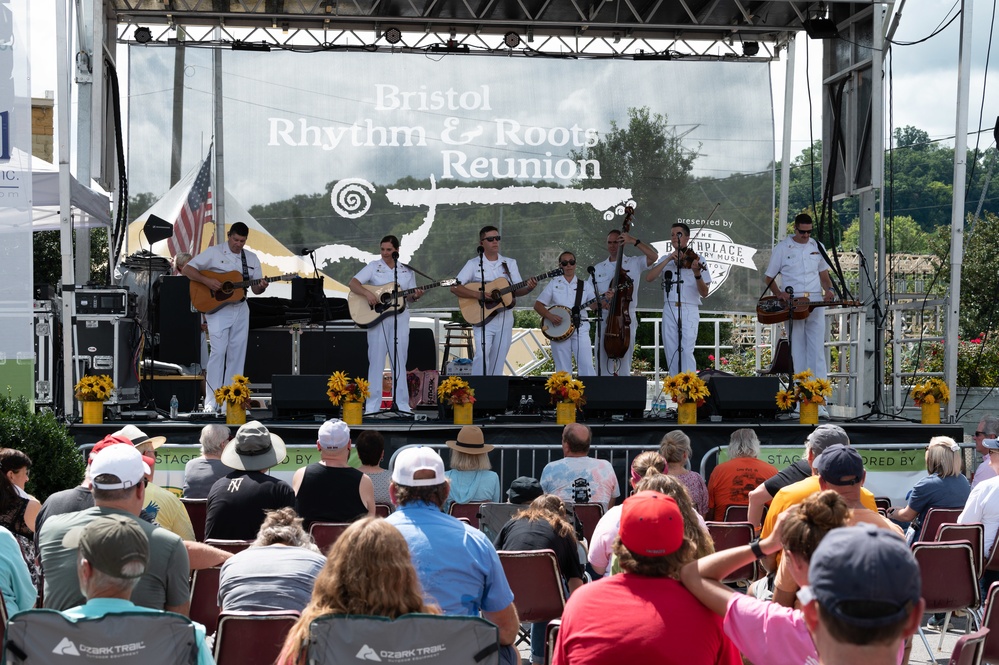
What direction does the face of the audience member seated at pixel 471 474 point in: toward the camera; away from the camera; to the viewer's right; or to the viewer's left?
away from the camera

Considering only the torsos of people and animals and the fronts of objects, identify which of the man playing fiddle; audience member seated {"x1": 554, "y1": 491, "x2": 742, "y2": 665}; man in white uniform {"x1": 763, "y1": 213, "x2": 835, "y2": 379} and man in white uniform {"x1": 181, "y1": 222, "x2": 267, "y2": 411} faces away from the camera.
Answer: the audience member seated

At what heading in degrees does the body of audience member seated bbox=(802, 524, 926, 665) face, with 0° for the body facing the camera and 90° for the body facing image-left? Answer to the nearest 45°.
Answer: approximately 180°

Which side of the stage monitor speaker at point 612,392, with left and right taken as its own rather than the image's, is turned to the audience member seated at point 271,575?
back

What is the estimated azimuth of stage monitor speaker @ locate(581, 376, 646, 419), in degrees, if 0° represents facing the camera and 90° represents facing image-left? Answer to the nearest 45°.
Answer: approximately 180°

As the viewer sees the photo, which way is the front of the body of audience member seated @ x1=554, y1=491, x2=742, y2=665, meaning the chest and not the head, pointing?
away from the camera

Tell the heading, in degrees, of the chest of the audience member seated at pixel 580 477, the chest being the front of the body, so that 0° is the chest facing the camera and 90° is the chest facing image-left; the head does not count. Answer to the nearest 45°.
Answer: approximately 180°

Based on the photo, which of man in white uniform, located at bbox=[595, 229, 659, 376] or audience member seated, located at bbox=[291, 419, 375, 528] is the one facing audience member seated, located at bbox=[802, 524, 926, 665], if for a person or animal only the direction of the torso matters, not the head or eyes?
the man in white uniform

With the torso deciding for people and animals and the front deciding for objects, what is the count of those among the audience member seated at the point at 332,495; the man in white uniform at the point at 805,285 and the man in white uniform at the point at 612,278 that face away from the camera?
1

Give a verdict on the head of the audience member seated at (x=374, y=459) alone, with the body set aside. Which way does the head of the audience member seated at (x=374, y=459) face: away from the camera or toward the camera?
away from the camera

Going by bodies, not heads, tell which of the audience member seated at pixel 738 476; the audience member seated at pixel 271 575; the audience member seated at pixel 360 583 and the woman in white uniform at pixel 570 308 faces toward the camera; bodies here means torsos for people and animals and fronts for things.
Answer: the woman in white uniform

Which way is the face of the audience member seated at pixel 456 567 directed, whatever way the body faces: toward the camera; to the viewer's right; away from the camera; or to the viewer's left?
away from the camera

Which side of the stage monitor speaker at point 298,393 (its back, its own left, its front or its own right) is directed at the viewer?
back

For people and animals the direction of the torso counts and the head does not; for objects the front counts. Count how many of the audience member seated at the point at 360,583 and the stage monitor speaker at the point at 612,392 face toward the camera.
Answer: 0

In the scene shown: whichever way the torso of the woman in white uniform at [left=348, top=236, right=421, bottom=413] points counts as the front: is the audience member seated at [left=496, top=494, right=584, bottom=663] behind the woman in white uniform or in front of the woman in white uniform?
in front

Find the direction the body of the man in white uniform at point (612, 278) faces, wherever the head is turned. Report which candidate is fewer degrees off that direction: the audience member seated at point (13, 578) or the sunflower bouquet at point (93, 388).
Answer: the audience member seated

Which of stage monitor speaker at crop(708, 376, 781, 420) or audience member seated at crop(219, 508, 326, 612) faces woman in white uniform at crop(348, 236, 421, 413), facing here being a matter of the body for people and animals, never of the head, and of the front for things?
the audience member seated

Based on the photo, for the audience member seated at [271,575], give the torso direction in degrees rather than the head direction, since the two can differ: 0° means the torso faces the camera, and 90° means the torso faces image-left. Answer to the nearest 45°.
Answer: approximately 180°

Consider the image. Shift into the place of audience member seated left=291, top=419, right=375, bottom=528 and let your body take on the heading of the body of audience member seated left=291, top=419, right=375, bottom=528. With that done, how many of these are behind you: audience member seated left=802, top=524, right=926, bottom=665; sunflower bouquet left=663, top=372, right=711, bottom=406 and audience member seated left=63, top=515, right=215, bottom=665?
2
